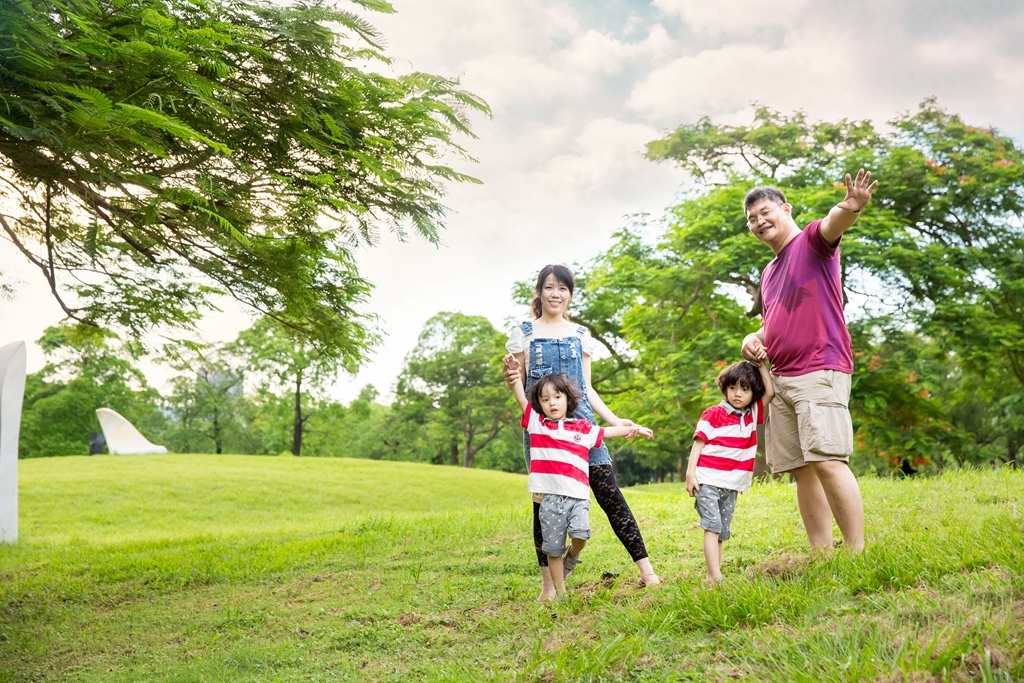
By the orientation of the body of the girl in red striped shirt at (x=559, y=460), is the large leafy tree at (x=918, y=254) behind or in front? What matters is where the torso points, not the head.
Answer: behind

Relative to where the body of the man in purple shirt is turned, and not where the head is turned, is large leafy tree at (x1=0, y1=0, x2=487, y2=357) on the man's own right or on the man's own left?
on the man's own right

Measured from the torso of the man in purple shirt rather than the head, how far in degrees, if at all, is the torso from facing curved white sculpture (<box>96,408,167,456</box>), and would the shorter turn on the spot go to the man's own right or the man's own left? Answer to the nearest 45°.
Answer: approximately 90° to the man's own right

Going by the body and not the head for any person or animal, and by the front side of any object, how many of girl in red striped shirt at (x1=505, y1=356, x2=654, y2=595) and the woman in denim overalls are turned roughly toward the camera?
2

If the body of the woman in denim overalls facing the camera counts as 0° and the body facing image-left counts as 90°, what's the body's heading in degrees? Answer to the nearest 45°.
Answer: approximately 0°

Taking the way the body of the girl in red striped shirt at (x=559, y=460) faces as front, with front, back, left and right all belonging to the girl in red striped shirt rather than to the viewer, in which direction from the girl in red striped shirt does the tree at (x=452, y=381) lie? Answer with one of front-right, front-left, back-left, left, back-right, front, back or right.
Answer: back

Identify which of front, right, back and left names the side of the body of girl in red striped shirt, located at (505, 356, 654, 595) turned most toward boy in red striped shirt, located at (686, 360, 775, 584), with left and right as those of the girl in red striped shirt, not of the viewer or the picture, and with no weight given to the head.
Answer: left

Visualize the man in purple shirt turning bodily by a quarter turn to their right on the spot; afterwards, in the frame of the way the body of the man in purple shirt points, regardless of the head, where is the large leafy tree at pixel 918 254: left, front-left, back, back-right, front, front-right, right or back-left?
front-right

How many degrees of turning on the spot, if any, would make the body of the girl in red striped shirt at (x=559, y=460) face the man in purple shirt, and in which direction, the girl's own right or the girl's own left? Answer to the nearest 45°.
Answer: approximately 90° to the girl's own left
